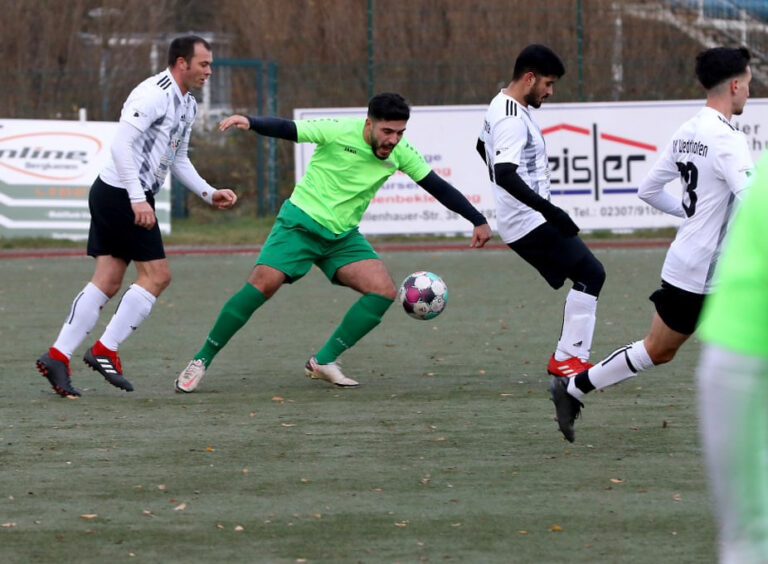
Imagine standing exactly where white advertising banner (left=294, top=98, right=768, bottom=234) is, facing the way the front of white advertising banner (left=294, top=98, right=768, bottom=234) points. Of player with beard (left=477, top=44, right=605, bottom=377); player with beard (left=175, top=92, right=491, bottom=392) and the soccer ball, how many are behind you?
0

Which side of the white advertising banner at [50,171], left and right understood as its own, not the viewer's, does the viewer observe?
front

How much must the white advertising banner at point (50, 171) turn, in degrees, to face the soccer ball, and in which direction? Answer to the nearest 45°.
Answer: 0° — it already faces it

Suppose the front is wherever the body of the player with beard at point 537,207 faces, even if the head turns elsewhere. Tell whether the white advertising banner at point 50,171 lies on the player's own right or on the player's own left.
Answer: on the player's own left

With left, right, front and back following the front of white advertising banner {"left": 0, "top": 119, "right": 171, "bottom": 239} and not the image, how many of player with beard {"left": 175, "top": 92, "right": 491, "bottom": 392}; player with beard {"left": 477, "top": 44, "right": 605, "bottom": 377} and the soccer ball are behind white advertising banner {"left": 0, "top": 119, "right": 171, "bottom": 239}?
0

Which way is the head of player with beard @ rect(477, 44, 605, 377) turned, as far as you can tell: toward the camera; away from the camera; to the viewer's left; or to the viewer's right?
to the viewer's right

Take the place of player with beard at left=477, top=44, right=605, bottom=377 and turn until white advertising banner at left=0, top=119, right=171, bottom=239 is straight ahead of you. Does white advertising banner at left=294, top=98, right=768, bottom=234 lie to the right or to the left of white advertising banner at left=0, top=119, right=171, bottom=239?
right

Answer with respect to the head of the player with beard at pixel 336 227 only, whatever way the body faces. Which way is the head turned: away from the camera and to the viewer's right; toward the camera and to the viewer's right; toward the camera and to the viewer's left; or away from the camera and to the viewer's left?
toward the camera and to the viewer's right

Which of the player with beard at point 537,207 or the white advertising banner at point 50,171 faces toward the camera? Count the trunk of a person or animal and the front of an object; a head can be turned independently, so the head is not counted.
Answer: the white advertising banner

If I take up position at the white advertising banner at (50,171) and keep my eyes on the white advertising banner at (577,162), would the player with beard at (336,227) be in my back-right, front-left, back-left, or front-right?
front-right

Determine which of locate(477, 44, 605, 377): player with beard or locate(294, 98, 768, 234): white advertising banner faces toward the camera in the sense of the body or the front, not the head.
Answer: the white advertising banner

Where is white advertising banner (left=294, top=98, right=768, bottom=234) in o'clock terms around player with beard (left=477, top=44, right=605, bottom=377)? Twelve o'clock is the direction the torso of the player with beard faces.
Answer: The white advertising banner is roughly at 9 o'clock from the player with beard.

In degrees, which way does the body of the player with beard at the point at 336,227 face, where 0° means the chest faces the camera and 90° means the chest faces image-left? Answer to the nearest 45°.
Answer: approximately 315°

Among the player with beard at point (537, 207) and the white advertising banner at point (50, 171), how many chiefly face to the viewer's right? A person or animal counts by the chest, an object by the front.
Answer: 1

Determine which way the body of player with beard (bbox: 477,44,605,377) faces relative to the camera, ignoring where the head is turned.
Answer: to the viewer's right

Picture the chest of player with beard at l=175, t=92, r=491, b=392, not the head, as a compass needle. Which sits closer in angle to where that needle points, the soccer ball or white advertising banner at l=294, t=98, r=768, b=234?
the soccer ball
